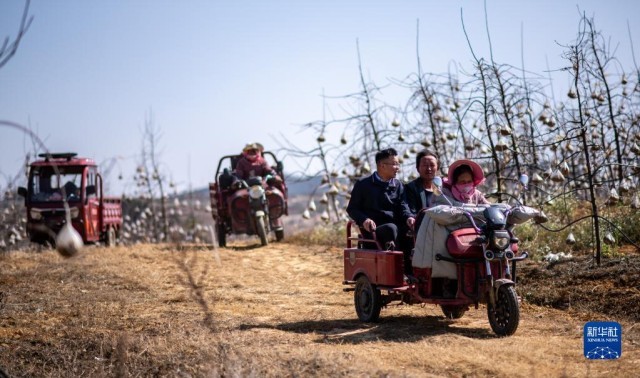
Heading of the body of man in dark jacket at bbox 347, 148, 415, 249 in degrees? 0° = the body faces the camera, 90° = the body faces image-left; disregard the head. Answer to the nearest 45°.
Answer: approximately 315°

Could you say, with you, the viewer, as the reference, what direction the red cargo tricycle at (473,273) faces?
facing the viewer and to the right of the viewer

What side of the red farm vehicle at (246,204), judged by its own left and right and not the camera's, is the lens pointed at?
front

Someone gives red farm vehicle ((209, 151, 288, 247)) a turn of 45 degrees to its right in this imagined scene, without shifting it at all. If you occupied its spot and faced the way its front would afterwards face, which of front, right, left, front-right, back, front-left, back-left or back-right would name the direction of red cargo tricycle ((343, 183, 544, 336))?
front-left

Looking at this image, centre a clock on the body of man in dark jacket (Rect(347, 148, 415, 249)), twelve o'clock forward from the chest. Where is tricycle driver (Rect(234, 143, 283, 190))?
The tricycle driver is roughly at 7 o'clock from the man in dark jacket.

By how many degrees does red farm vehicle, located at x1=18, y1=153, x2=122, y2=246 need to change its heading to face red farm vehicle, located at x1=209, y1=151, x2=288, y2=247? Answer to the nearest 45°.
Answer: approximately 90° to its left

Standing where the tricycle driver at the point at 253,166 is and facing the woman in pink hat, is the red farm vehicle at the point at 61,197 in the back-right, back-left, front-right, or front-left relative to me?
back-right

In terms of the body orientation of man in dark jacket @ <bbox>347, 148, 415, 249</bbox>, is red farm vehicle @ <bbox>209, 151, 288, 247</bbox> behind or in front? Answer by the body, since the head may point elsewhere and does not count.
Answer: behind

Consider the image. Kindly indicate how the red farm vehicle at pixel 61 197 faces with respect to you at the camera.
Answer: facing the viewer and to the left of the viewer

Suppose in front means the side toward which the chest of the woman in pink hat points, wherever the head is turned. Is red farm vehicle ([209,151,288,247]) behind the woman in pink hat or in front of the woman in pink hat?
behind

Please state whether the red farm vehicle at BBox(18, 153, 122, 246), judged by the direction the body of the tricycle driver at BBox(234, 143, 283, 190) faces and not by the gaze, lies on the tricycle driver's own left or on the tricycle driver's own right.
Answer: on the tricycle driver's own right

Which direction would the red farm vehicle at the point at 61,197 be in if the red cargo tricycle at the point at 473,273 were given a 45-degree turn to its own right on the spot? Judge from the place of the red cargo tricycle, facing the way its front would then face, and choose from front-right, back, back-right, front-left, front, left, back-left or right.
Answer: back-right

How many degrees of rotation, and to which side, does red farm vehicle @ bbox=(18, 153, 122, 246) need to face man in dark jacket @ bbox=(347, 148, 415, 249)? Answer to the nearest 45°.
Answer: approximately 45° to its left

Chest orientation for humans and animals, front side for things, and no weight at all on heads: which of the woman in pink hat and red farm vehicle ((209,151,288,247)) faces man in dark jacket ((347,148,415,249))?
the red farm vehicle

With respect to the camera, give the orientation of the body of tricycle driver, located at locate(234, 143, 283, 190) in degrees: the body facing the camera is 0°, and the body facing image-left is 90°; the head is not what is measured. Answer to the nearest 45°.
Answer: approximately 0°

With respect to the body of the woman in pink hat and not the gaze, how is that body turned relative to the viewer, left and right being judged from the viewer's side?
facing the viewer

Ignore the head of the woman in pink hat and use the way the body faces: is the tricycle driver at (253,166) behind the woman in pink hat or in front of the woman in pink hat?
behind
